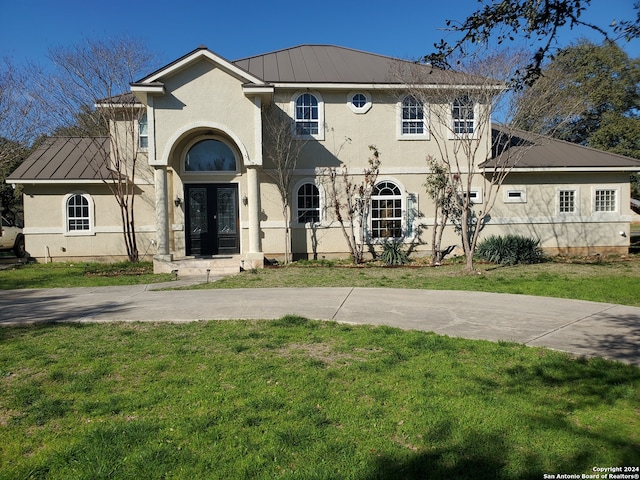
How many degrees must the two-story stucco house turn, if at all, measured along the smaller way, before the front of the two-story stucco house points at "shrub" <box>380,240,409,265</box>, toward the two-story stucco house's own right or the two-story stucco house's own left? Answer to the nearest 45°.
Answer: approximately 90° to the two-story stucco house's own left

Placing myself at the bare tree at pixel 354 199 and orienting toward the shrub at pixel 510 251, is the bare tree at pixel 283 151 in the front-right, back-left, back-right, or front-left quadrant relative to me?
back-right

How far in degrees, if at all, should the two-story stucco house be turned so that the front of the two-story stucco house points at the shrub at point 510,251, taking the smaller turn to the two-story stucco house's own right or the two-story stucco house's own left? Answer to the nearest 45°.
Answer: approximately 90° to the two-story stucco house's own left

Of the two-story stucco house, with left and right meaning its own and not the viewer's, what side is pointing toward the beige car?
right

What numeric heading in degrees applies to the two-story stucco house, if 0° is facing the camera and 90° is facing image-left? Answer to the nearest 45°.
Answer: approximately 0°
